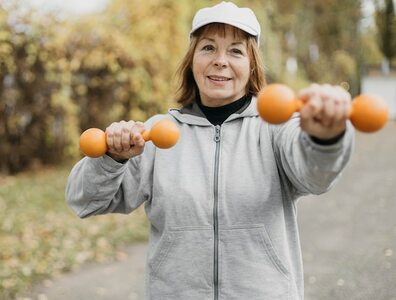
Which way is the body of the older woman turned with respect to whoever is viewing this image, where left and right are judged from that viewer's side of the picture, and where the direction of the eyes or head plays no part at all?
facing the viewer

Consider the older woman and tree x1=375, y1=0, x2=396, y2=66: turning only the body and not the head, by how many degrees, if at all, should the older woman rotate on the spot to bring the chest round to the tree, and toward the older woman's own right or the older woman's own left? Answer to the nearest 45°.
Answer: approximately 180°

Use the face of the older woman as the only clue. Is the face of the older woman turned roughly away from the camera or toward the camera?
toward the camera
